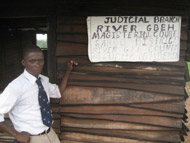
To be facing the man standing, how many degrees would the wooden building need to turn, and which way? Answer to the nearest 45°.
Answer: approximately 45° to its right

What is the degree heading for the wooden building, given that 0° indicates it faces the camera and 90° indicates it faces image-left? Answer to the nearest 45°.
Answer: approximately 0°
